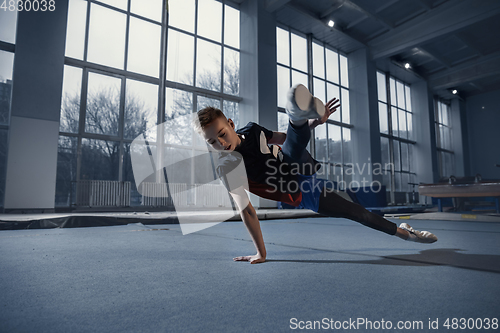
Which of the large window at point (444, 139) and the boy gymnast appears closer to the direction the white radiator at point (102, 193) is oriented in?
the boy gymnast

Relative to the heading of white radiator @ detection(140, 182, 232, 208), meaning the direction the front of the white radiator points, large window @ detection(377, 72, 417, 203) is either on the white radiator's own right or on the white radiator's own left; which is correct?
on the white radiator's own left

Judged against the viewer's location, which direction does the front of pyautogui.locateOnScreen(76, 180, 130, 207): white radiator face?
facing the viewer

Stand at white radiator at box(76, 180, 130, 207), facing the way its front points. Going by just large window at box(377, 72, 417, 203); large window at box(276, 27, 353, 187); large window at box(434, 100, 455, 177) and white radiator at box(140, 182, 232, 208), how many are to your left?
4

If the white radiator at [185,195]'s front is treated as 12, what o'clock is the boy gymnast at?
The boy gymnast is roughly at 12 o'clock from the white radiator.

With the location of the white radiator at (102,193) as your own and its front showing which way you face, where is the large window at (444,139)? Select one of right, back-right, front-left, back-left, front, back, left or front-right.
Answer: left

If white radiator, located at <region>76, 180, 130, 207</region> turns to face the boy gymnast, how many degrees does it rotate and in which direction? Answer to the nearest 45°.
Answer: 0° — it already faces them

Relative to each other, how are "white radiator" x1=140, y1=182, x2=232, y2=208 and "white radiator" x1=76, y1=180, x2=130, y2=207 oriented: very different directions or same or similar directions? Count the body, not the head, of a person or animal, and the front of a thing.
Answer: same or similar directions

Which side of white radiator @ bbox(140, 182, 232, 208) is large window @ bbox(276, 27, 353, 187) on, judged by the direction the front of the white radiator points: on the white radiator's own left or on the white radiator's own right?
on the white radiator's own left

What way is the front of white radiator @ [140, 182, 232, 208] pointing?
toward the camera

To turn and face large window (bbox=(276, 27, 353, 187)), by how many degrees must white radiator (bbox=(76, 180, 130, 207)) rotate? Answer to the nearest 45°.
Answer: approximately 90° to its left

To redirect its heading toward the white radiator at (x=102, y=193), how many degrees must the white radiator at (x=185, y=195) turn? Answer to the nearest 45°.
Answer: approximately 45° to its right

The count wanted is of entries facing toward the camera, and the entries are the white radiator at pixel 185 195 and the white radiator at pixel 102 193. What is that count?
2

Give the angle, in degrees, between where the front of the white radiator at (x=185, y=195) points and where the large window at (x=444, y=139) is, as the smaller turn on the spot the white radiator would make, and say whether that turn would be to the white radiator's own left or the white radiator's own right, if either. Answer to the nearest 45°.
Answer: approximately 90° to the white radiator's own left
